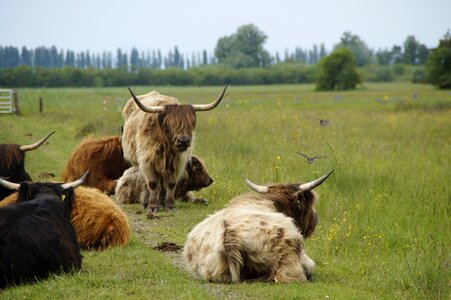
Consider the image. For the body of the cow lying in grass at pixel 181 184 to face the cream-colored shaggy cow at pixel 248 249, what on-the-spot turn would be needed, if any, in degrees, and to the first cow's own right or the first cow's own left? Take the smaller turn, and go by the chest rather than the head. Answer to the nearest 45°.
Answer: approximately 90° to the first cow's own right

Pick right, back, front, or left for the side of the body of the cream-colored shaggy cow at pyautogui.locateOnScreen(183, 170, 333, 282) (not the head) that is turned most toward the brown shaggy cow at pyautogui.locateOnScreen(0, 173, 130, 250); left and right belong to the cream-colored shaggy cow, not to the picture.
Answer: left

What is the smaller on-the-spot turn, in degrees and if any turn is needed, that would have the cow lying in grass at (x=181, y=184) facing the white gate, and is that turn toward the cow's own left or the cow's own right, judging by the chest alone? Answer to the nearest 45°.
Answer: approximately 90° to the cow's own left

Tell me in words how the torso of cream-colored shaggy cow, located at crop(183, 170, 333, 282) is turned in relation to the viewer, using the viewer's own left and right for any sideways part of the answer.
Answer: facing away from the viewer and to the right of the viewer

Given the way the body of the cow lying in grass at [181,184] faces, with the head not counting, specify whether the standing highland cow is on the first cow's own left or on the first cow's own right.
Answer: on the first cow's own right

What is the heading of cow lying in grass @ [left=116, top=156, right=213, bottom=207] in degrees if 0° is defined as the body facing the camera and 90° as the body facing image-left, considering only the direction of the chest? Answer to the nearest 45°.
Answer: approximately 270°
